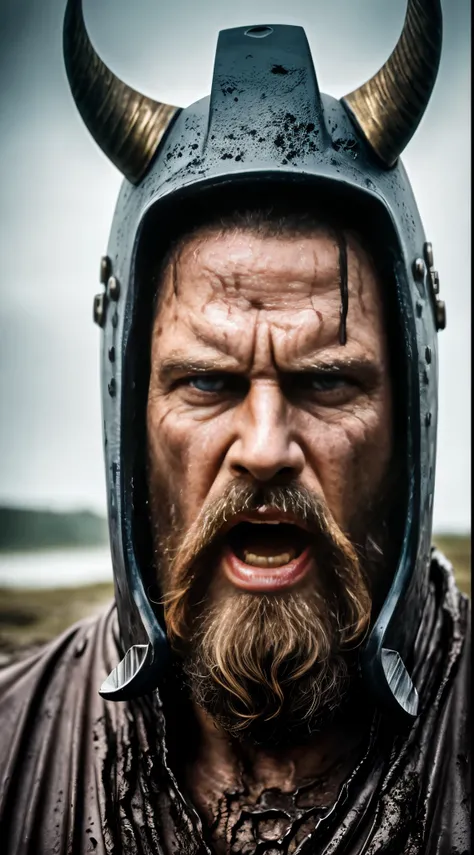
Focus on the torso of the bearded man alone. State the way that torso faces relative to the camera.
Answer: toward the camera

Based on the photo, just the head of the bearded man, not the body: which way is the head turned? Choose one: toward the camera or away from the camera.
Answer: toward the camera
